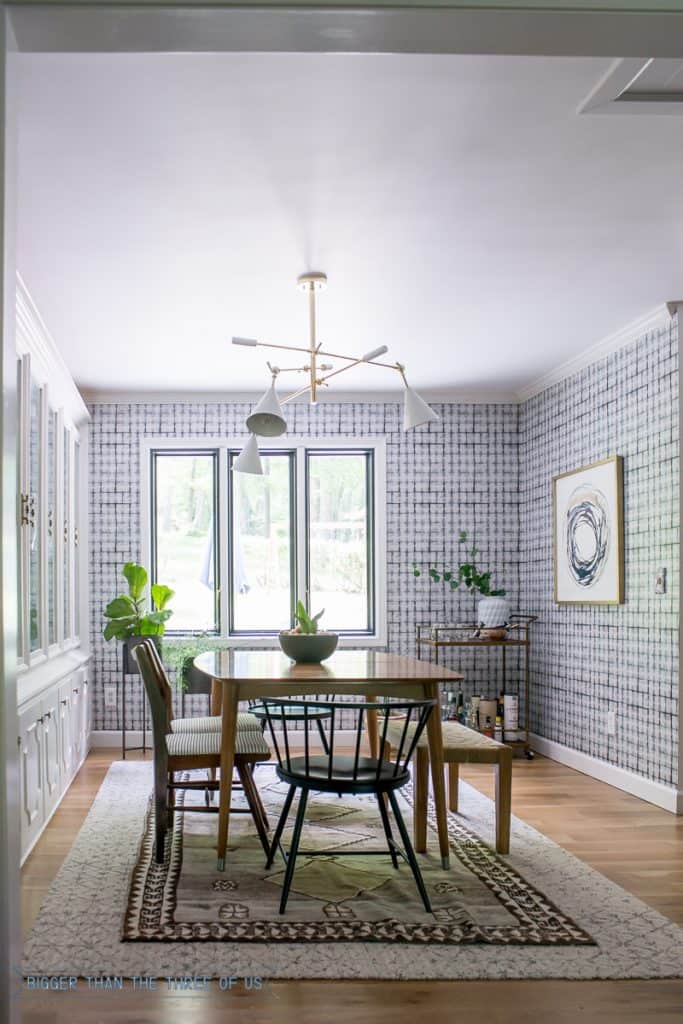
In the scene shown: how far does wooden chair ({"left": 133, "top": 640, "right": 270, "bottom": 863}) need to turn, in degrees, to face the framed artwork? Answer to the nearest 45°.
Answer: approximately 45° to its left

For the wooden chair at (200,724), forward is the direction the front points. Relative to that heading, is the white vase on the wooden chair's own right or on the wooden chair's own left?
on the wooden chair's own left

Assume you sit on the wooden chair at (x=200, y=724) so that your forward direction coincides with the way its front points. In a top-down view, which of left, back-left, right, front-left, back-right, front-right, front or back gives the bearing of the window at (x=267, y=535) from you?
left

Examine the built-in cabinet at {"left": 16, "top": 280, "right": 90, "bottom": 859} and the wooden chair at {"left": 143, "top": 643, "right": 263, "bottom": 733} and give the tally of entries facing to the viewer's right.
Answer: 2

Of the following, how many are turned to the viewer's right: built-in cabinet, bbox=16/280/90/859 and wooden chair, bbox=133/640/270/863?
2

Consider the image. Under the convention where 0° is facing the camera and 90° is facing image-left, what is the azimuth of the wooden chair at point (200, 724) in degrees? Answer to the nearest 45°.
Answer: approximately 270°

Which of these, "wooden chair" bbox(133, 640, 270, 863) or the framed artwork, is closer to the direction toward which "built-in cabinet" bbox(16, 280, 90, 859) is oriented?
the framed artwork

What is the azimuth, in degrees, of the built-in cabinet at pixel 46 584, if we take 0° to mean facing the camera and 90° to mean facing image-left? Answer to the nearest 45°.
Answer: approximately 270°

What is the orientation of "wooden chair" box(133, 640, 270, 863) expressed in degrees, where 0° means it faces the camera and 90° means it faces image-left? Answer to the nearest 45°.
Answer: approximately 270°

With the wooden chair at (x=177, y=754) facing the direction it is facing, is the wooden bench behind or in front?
in front
